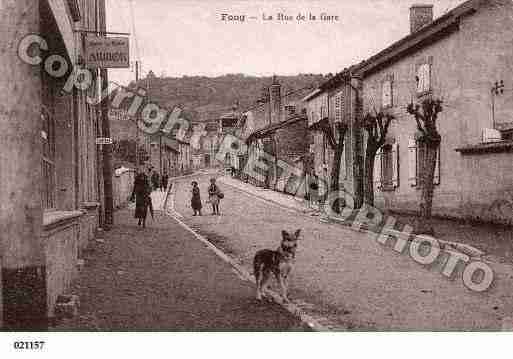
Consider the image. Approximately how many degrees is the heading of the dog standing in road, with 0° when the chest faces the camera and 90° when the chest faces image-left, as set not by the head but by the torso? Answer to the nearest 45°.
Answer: approximately 315°

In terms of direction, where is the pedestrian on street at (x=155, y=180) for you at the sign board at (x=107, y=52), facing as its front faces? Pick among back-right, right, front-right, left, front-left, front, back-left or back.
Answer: back

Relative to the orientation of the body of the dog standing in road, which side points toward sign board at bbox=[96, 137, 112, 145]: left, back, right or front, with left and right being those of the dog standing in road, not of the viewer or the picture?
back

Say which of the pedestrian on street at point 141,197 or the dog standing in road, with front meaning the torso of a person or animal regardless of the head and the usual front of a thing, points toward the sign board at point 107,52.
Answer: the pedestrian on street

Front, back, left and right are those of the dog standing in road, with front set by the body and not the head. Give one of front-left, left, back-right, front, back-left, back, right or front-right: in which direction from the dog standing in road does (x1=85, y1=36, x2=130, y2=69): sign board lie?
back

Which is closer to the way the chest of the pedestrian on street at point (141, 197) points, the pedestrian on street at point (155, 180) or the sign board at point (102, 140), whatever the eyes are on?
the sign board

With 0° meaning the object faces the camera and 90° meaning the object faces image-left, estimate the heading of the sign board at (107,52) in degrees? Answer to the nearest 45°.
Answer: approximately 0°

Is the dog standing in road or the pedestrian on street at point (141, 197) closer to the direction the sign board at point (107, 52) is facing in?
the dog standing in road

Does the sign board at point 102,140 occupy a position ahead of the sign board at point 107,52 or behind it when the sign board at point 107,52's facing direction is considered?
behind
